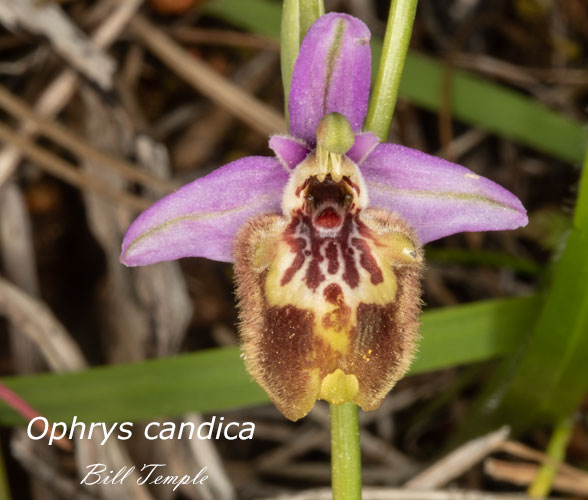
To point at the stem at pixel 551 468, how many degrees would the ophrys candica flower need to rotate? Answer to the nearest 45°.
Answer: approximately 135° to its left

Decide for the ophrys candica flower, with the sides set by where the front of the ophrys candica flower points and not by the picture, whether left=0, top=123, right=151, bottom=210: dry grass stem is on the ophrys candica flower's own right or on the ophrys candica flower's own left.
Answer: on the ophrys candica flower's own right

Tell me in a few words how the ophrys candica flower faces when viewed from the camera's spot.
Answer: facing the viewer

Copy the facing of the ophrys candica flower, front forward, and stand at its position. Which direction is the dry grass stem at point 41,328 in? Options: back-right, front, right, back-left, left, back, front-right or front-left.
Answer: back-right
